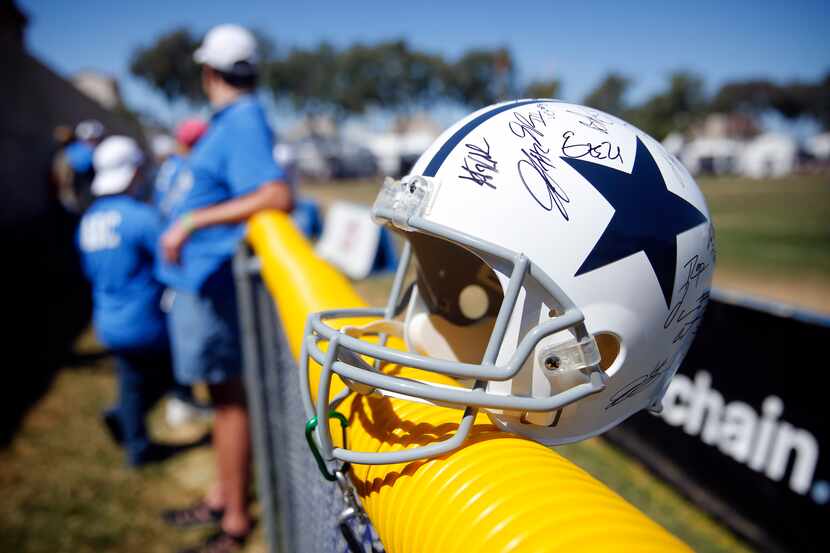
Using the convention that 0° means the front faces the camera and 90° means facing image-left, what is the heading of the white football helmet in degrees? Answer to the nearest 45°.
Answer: approximately 45°

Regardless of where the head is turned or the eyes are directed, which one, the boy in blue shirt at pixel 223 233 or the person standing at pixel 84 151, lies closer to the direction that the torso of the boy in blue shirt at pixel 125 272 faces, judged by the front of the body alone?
the person standing

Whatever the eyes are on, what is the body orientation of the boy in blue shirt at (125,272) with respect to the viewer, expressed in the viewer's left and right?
facing away from the viewer and to the right of the viewer

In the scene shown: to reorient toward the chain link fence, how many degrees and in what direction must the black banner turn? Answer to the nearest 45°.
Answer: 0° — it already faces it
